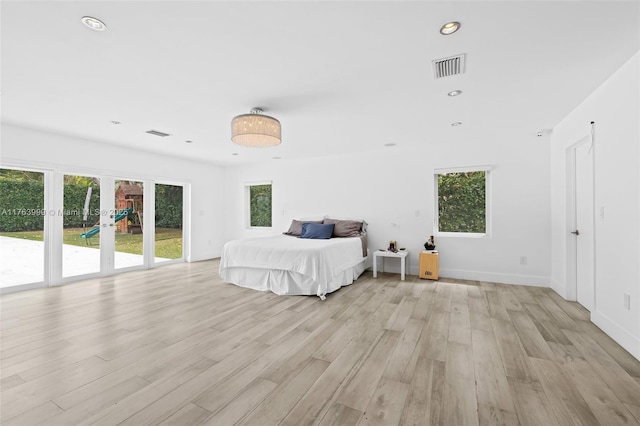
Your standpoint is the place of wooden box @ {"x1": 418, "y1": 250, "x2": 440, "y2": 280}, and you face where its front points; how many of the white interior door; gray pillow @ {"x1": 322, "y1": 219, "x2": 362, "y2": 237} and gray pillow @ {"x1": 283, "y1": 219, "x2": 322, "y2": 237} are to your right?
2

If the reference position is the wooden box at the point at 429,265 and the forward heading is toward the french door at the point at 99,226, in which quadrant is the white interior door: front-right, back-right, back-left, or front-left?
back-left

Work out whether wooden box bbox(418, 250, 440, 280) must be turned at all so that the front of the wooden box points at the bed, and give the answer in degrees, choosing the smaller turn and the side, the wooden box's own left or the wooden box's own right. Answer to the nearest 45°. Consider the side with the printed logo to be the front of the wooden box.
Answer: approximately 45° to the wooden box's own right

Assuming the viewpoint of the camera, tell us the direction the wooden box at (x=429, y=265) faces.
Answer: facing the viewer

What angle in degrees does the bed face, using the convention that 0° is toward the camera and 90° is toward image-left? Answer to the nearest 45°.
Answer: approximately 45°

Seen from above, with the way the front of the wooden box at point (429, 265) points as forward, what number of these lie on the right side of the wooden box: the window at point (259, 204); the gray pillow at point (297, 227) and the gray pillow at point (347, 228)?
3

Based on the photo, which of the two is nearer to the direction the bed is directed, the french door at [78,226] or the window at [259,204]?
the french door

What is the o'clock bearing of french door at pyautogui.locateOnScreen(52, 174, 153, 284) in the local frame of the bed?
The french door is roughly at 2 o'clock from the bed.

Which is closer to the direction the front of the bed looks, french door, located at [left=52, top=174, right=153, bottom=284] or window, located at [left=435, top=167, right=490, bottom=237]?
the french door

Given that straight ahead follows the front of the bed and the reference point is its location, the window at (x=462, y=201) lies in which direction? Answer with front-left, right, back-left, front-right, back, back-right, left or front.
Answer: back-left

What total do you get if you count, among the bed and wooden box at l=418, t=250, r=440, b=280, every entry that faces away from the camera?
0
